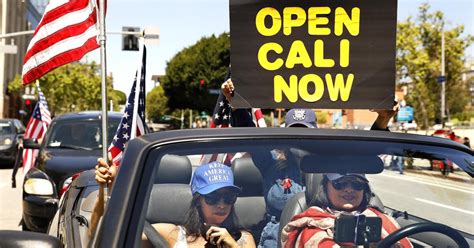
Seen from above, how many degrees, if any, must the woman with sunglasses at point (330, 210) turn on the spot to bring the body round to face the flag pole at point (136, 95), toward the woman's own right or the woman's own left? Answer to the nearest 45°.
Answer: approximately 135° to the woman's own right

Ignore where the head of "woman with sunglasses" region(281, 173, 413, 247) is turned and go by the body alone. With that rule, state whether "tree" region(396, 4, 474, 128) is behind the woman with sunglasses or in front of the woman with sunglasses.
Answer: behind

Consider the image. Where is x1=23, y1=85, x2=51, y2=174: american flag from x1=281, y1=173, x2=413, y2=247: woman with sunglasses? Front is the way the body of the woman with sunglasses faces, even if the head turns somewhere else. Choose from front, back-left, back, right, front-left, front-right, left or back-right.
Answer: back-right

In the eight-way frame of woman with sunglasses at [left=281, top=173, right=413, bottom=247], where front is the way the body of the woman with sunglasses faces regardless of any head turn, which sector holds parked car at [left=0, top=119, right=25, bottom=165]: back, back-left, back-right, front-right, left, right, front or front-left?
back-right

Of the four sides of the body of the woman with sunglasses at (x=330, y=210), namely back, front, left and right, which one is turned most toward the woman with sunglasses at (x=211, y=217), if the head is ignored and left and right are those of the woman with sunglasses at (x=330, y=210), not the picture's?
right

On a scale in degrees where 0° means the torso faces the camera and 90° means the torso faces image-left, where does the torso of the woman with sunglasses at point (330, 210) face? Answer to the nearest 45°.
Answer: approximately 0°

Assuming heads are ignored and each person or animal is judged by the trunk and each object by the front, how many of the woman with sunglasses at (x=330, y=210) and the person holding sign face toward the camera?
2

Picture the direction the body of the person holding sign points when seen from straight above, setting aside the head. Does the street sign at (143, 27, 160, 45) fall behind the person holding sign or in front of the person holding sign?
behind
